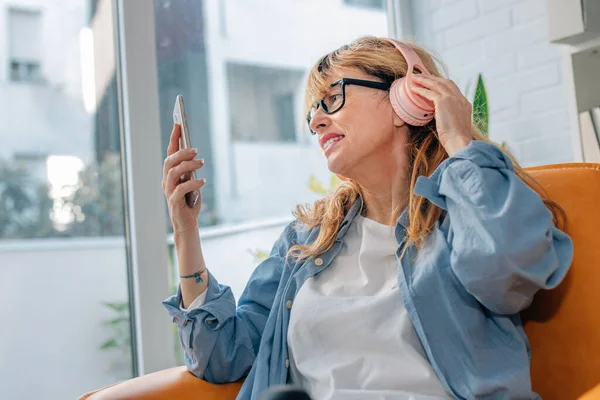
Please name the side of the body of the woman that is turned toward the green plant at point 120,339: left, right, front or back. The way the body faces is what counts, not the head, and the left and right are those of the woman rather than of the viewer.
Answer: right

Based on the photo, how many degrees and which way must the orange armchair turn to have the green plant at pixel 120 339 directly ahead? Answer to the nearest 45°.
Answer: approximately 90° to its right

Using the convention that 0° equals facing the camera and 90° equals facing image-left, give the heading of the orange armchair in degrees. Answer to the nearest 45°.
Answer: approximately 45°

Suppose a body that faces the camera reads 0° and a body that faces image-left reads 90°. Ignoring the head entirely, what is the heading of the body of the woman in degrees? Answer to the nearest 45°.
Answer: approximately 45°
